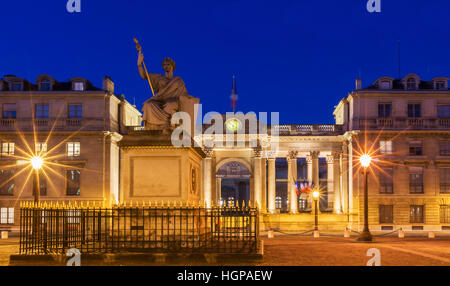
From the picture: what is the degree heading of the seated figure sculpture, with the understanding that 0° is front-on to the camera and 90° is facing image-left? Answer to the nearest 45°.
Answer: approximately 45°
